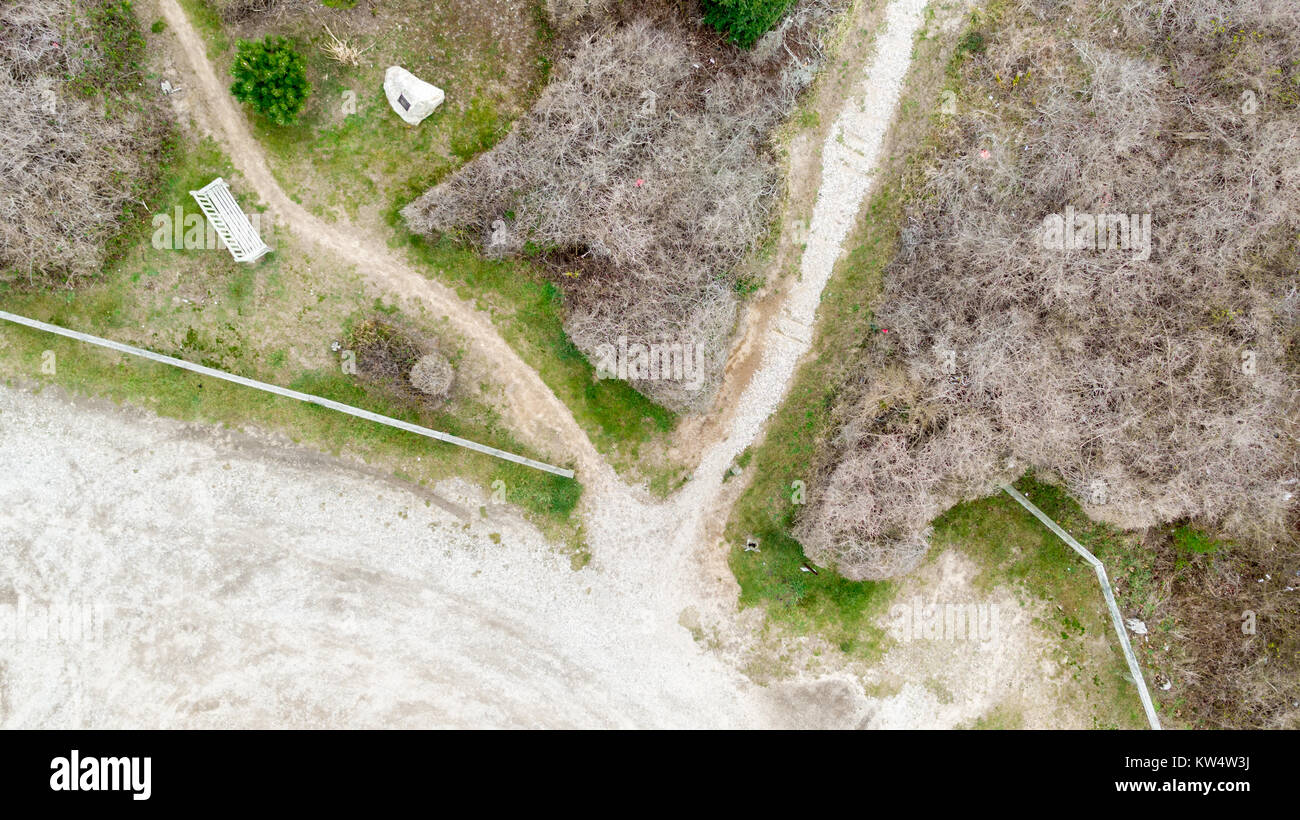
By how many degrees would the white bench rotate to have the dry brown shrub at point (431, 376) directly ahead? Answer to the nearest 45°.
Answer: approximately 90° to its right

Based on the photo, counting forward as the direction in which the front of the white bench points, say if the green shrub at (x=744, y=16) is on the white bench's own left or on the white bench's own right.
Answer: on the white bench's own right

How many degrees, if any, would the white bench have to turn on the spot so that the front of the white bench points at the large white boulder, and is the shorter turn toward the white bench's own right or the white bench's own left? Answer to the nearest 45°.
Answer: approximately 45° to the white bench's own right

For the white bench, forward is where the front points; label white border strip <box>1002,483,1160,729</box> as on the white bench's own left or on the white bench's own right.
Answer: on the white bench's own right

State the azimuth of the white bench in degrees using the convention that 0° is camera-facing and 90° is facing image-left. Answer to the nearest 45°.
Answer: approximately 225°

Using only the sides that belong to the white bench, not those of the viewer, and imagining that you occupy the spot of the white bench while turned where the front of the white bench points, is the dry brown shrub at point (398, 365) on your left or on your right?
on your right

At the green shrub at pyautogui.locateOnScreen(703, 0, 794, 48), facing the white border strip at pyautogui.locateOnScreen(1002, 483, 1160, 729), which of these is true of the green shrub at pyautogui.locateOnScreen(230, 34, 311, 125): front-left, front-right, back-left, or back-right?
back-right
